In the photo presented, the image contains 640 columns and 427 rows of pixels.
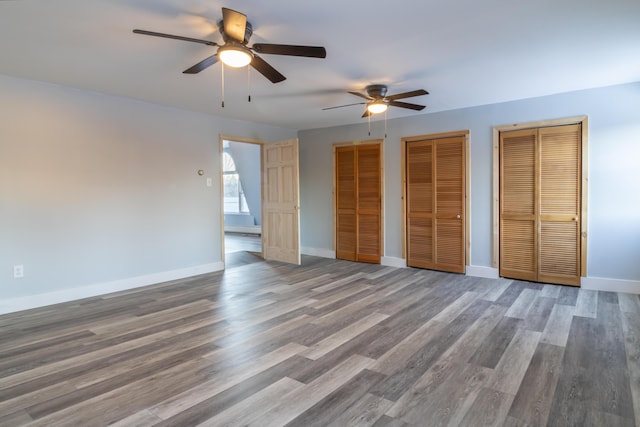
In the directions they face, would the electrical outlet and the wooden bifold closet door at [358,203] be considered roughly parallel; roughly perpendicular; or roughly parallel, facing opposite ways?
roughly perpendicular

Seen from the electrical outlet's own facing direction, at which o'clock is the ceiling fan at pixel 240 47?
The ceiling fan is roughly at 11 o'clock from the electrical outlet.

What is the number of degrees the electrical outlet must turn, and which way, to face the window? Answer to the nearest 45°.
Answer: approximately 135° to its left

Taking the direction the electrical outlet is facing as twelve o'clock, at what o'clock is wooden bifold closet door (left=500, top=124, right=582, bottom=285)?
The wooden bifold closet door is roughly at 10 o'clock from the electrical outlet.

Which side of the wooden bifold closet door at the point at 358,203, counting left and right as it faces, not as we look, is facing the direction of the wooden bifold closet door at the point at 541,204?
left

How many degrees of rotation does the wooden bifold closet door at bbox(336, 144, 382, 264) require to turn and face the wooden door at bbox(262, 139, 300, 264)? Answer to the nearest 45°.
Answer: approximately 45° to its right

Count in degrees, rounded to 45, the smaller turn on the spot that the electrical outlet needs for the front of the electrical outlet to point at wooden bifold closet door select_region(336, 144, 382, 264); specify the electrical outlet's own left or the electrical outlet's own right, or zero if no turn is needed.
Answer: approximately 90° to the electrical outlet's own left

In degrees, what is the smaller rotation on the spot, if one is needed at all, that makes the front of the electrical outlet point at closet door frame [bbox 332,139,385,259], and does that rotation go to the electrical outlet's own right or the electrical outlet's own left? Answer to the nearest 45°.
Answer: approximately 90° to the electrical outlet's own left

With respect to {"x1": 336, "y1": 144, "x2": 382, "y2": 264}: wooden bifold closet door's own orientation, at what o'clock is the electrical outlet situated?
The electrical outlet is roughly at 12 o'clock from the wooden bifold closet door.

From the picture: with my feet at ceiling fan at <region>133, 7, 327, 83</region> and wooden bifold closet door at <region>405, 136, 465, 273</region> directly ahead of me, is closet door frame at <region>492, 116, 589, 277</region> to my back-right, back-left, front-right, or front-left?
front-right

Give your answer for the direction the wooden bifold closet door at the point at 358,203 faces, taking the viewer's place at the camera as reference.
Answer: facing the viewer and to the left of the viewer

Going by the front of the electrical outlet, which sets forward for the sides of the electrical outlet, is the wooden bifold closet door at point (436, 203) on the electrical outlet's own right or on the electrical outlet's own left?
on the electrical outlet's own left
